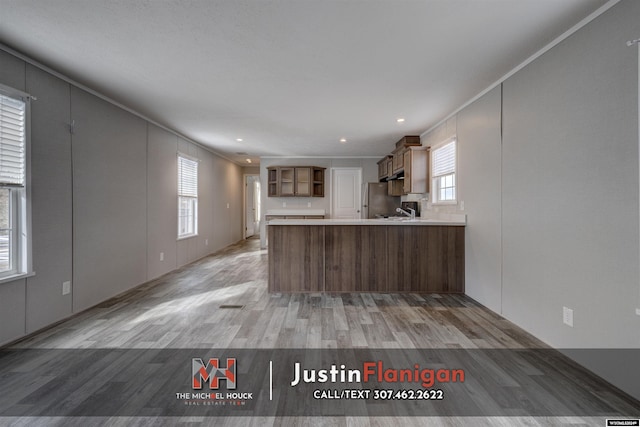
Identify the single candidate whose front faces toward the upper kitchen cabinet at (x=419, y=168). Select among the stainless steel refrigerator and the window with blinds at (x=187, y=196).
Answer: the window with blinds

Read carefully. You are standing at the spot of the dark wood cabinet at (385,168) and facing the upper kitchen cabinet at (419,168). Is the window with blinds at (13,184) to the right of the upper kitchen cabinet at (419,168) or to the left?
right

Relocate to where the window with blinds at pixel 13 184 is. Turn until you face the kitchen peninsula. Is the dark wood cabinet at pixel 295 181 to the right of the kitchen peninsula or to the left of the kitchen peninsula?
left

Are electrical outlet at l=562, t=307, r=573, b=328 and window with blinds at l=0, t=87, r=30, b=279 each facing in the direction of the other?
yes

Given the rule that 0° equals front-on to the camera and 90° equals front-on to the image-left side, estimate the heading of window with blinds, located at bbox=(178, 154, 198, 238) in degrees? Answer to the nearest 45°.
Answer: approximately 315°

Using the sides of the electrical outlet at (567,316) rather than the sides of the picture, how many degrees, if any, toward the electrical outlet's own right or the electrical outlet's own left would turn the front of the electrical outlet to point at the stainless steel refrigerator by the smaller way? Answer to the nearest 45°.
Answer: approximately 90° to the electrical outlet's own right

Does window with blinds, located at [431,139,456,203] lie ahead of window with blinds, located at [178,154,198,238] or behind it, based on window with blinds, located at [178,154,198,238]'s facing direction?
ahead

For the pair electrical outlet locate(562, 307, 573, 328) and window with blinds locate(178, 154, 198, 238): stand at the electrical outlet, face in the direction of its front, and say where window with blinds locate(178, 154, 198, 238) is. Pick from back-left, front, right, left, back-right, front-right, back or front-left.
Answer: front-right

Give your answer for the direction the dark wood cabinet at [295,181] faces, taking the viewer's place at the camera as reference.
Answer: facing the viewer

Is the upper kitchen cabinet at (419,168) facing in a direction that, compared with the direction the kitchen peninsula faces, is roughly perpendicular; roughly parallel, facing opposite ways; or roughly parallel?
roughly perpendicular

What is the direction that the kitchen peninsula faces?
away from the camera
